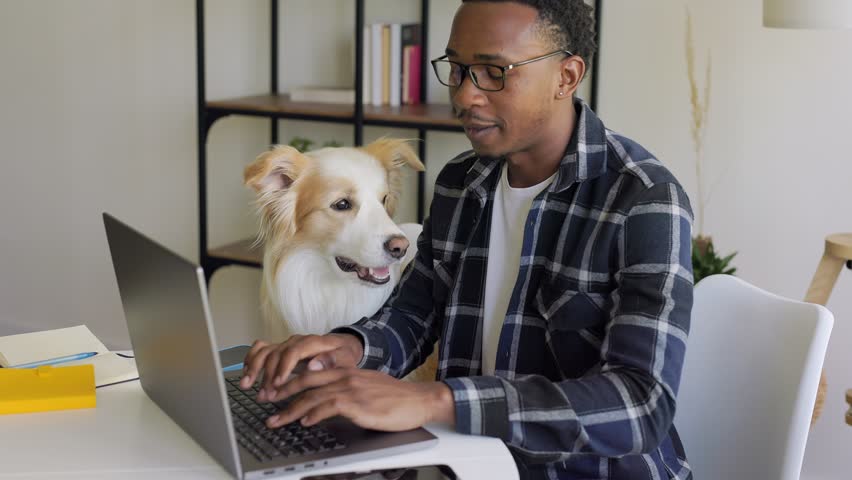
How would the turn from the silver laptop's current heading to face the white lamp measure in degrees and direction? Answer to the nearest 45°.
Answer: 0° — it already faces it

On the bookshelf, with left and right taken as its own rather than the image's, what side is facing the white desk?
front

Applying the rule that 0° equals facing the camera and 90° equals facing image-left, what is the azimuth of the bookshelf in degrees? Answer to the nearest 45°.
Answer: approximately 0°

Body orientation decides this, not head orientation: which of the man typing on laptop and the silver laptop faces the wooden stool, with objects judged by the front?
the silver laptop

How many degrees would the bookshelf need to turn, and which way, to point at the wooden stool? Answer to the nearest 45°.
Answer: approximately 45° to its left

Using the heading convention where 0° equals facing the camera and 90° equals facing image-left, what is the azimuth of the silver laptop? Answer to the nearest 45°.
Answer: approximately 225°

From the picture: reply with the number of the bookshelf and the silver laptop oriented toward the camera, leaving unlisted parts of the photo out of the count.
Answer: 1

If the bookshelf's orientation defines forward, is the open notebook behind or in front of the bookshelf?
in front

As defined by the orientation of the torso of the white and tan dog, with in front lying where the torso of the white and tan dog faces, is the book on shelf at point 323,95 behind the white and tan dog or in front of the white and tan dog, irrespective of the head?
behind
